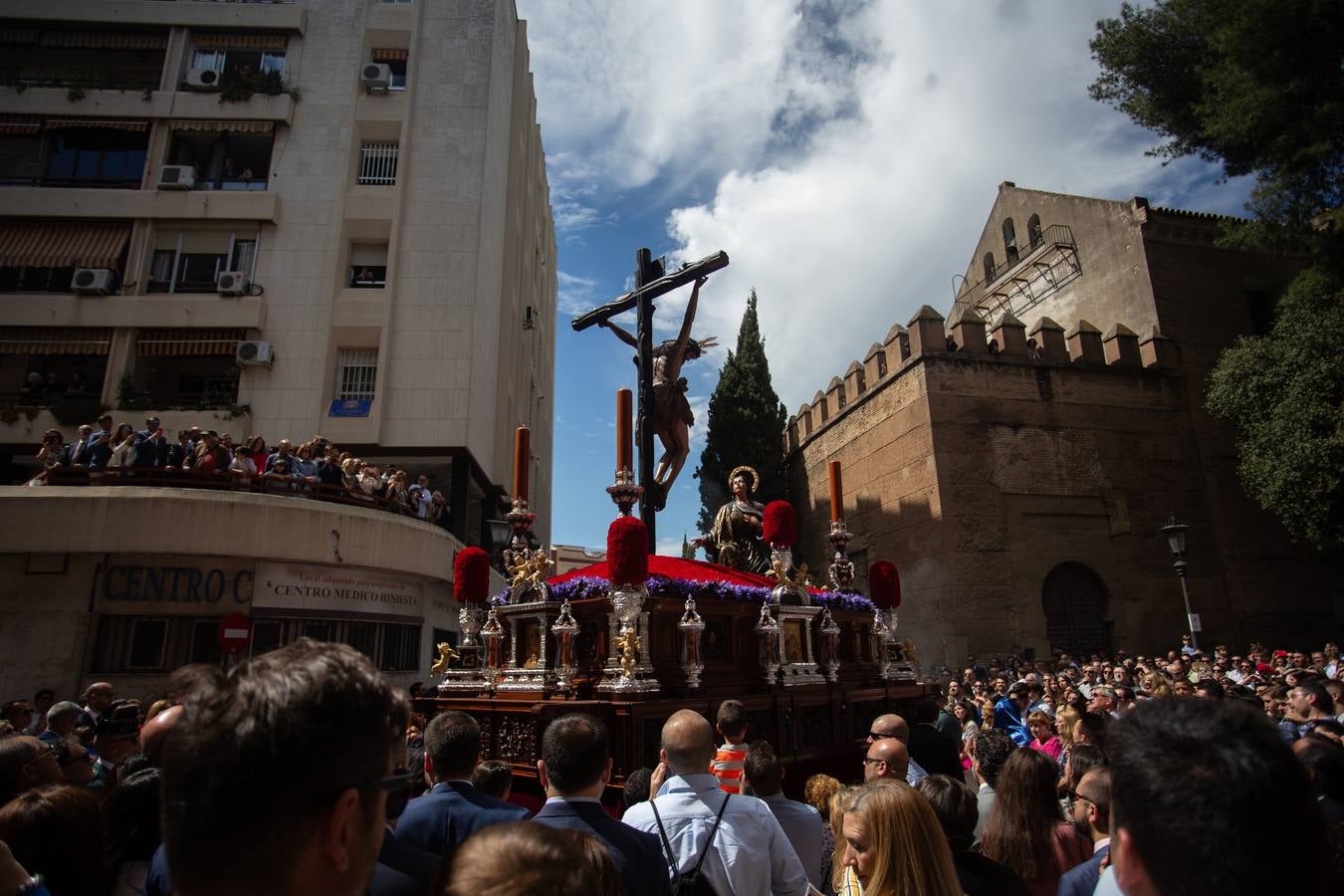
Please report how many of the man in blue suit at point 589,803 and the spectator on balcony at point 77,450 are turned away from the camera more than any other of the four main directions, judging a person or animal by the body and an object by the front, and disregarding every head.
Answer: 1

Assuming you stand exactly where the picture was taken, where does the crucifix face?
facing away from the viewer and to the right of the viewer

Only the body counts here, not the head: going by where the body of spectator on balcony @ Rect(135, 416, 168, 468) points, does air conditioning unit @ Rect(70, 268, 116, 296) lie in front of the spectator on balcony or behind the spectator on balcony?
behind

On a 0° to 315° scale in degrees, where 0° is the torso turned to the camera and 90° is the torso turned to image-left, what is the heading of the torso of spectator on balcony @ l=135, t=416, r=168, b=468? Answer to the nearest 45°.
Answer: approximately 315°

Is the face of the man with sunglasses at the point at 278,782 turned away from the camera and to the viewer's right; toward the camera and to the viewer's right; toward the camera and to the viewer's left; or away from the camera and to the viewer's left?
away from the camera and to the viewer's right

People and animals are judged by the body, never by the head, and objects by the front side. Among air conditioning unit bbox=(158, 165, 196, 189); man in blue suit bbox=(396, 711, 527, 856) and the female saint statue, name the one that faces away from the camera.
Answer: the man in blue suit

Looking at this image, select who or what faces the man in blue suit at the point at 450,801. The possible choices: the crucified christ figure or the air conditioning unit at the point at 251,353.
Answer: the air conditioning unit

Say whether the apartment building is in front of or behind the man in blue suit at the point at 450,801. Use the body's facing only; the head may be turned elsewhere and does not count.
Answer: in front

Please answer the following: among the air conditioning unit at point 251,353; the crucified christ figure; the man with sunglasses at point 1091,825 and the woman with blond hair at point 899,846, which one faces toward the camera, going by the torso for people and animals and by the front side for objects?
the air conditioning unit
